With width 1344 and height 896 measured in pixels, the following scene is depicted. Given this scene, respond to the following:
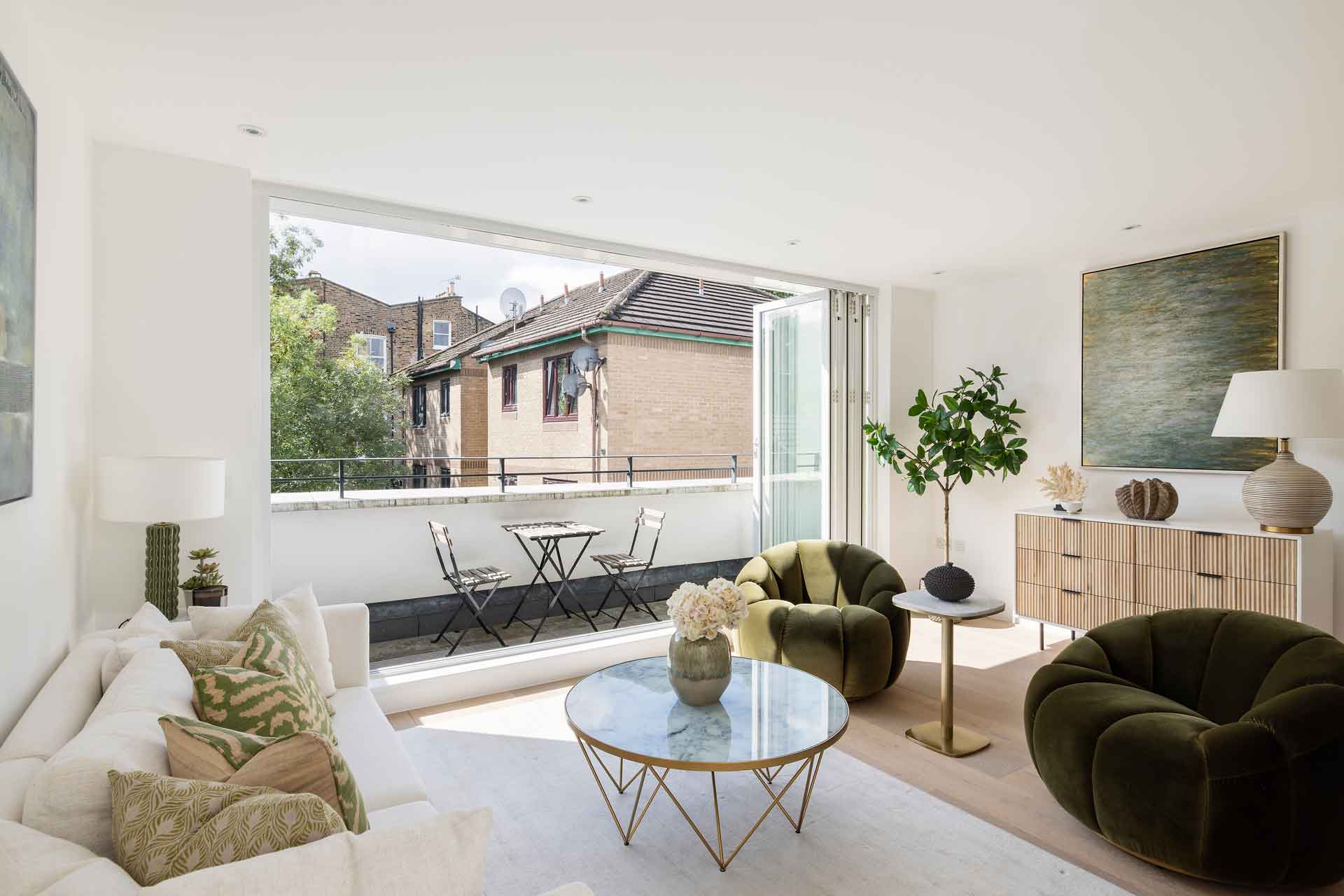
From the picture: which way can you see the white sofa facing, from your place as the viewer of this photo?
facing to the right of the viewer

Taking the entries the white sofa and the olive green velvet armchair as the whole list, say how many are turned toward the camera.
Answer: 1

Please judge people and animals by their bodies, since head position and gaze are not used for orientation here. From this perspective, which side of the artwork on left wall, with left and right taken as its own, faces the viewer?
right

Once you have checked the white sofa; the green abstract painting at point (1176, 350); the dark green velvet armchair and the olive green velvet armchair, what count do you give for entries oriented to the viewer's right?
1

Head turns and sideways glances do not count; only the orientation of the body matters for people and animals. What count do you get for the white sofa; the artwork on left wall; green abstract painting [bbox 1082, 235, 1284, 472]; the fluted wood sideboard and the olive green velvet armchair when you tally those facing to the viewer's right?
2

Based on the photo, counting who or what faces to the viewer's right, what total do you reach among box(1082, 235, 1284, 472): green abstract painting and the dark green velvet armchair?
0

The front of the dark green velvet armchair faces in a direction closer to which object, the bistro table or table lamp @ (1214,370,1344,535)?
the bistro table

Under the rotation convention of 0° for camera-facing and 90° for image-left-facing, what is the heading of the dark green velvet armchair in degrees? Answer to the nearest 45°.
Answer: approximately 45°

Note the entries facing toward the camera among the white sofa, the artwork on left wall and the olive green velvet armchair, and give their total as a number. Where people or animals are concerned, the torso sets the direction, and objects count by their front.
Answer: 1
